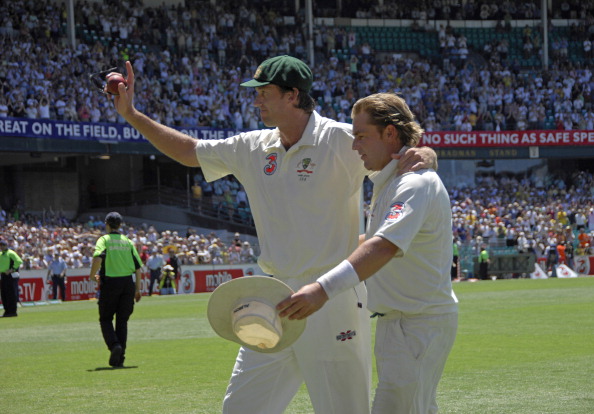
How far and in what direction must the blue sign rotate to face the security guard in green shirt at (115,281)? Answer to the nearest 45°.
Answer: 0° — it already faces them

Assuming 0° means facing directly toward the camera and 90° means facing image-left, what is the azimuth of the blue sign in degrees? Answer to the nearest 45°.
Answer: approximately 0°

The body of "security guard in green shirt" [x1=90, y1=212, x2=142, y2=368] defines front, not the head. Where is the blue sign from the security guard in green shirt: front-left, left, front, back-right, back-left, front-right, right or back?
front

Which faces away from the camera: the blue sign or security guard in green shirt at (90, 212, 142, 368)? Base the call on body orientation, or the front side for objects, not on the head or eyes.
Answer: the security guard in green shirt

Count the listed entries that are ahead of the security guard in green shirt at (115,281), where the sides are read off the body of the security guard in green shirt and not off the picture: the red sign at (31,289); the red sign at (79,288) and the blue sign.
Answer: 3

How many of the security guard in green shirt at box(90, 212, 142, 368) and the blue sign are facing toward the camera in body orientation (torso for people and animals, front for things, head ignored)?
1

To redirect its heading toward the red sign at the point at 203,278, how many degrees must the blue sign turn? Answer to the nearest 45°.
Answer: approximately 45° to its left

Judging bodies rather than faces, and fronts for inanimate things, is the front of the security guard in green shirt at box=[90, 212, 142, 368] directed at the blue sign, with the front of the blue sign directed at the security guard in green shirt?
yes

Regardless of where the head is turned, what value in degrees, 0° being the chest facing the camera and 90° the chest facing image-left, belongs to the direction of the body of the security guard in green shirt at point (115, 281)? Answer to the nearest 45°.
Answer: approximately 180°

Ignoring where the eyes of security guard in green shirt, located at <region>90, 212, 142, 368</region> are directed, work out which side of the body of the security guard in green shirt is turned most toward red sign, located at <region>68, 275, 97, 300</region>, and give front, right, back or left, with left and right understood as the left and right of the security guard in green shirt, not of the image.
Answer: front

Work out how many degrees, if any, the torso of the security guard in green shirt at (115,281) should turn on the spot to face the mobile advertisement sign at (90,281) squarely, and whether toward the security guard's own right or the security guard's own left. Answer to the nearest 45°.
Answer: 0° — they already face it

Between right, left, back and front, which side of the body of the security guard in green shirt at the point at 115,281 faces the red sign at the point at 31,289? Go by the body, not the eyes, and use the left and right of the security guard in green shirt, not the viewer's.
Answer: front

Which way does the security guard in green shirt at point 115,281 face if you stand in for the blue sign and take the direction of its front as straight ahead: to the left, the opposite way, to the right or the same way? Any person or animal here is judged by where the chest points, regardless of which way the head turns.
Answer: the opposite way

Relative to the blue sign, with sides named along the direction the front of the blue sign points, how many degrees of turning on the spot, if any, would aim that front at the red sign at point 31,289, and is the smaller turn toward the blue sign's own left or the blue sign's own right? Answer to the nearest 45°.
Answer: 0° — it already faces it
